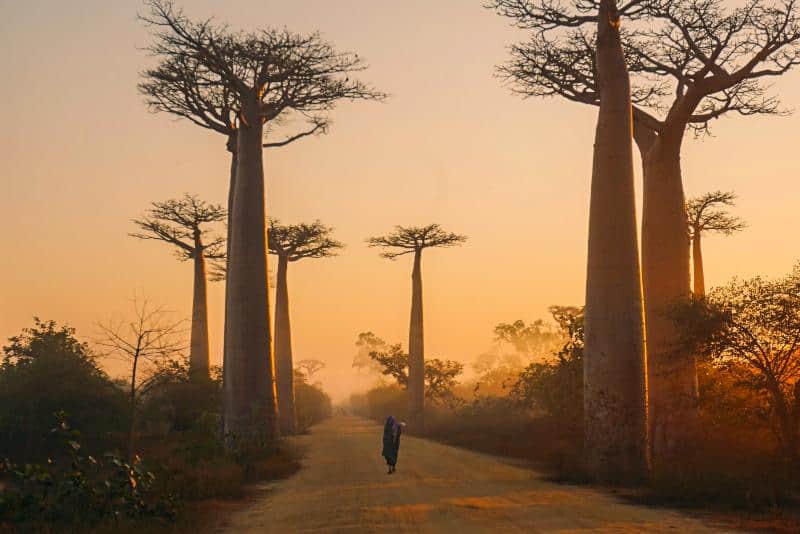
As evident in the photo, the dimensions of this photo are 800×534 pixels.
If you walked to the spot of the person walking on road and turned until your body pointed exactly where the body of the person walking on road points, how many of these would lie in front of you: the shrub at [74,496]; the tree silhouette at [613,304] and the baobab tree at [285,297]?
1

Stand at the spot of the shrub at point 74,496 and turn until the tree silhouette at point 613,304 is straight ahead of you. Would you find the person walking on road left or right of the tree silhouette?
left

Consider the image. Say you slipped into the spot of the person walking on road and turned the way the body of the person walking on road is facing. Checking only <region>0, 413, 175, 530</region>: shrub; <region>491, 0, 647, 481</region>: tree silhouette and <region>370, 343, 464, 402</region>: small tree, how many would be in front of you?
1
